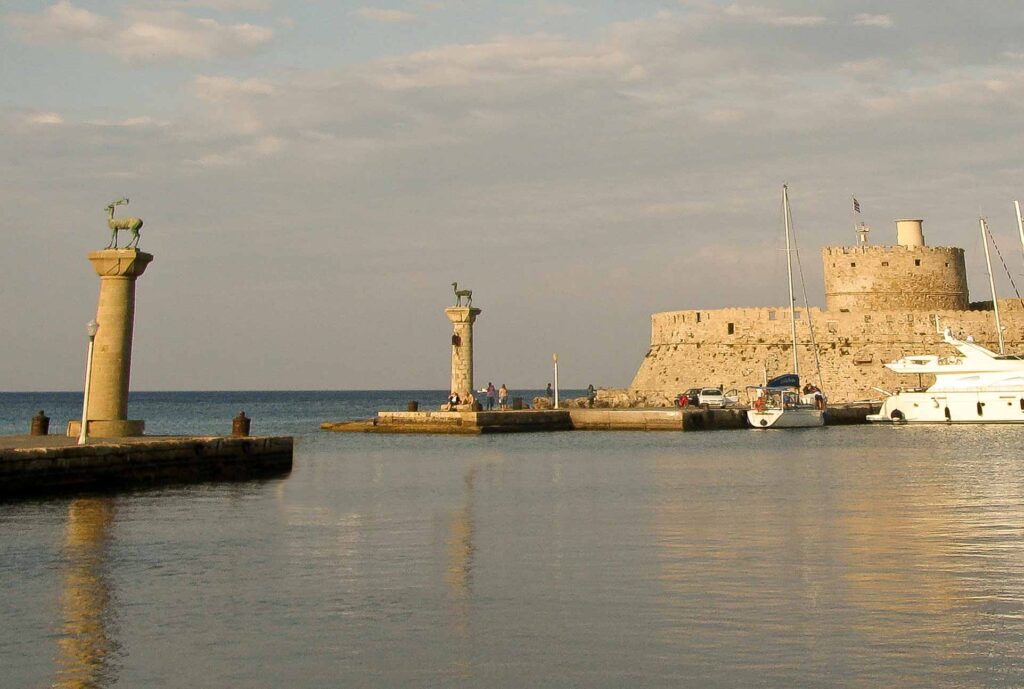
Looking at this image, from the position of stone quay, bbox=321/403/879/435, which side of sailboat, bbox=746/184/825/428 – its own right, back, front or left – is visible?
back
